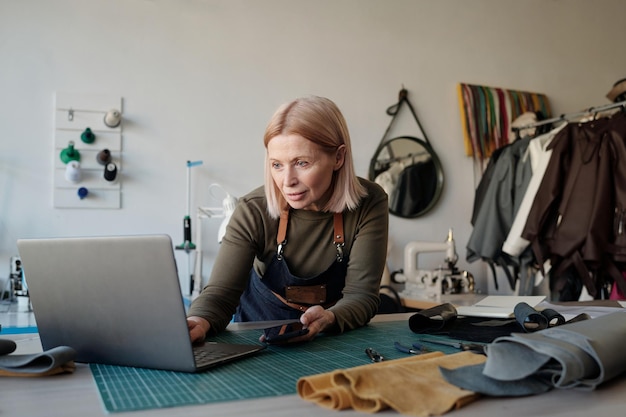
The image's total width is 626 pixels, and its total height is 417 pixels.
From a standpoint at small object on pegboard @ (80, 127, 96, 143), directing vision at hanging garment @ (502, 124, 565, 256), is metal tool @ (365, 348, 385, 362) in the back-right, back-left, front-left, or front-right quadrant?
front-right

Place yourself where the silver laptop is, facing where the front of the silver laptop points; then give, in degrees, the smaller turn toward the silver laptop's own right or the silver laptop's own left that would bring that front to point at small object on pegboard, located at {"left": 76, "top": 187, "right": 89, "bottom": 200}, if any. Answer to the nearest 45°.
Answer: approximately 45° to the silver laptop's own left

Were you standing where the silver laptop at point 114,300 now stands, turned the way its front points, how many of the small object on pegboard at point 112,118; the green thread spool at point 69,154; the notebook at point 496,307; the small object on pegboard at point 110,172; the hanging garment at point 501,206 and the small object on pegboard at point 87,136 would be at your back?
0

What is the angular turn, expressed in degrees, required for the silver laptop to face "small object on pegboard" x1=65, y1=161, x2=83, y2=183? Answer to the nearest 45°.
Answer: approximately 45° to its left

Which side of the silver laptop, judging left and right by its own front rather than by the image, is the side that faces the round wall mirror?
front

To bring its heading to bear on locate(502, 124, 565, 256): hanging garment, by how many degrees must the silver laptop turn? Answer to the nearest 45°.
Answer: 0° — it already faces it

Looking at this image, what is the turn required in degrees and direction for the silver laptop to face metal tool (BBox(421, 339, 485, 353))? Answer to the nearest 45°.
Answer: approximately 45° to its right

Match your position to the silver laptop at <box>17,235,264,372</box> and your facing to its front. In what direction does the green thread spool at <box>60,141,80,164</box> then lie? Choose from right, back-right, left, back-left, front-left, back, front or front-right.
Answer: front-left

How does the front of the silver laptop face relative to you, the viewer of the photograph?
facing away from the viewer and to the right of the viewer

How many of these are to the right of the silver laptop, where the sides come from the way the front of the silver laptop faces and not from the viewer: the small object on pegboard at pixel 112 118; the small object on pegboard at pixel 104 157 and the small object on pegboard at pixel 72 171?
0

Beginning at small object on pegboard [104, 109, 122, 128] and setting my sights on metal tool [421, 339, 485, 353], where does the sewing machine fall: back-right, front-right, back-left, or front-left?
front-left

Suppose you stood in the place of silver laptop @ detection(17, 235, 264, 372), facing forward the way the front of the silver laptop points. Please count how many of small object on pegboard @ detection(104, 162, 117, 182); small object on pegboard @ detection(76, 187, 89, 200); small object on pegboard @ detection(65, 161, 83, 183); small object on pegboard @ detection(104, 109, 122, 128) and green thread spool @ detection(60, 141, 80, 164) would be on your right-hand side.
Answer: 0
